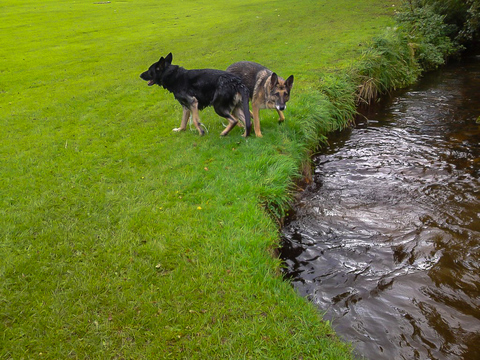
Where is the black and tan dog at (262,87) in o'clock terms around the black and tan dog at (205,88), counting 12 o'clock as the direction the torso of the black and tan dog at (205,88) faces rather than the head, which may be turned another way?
the black and tan dog at (262,87) is roughly at 6 o'clock from the black and tan dog at (205,88).

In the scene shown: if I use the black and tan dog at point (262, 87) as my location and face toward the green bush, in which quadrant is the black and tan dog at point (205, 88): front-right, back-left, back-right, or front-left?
back-left

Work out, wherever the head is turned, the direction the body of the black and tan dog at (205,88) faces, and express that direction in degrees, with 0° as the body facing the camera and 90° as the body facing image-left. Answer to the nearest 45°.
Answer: approximately 90°

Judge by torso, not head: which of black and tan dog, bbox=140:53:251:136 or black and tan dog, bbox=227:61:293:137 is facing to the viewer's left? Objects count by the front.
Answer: black and tan dog, bbox=140:53:251:136

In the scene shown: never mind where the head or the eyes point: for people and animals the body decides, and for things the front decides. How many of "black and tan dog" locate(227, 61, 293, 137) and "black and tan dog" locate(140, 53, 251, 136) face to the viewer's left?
1

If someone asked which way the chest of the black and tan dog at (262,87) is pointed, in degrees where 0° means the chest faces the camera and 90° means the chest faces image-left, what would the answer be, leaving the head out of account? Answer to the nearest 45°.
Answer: approximately 315°

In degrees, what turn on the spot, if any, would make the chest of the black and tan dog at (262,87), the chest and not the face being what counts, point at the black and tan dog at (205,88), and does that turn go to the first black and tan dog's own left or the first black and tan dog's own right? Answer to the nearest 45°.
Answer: approximately 135° to the first black and tan dog's own right

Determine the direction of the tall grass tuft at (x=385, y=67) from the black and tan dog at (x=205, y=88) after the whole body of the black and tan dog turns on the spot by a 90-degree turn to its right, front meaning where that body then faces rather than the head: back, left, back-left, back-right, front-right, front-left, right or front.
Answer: front-right

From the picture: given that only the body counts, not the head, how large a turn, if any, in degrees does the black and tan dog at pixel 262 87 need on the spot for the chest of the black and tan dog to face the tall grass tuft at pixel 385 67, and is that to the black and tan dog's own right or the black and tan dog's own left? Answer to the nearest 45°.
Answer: approximately 90° to the black and tan dog's own left

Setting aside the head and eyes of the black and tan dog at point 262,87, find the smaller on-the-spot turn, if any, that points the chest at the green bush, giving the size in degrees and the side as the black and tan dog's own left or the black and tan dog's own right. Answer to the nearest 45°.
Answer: approximately 90° to the black and tan dog's own left
